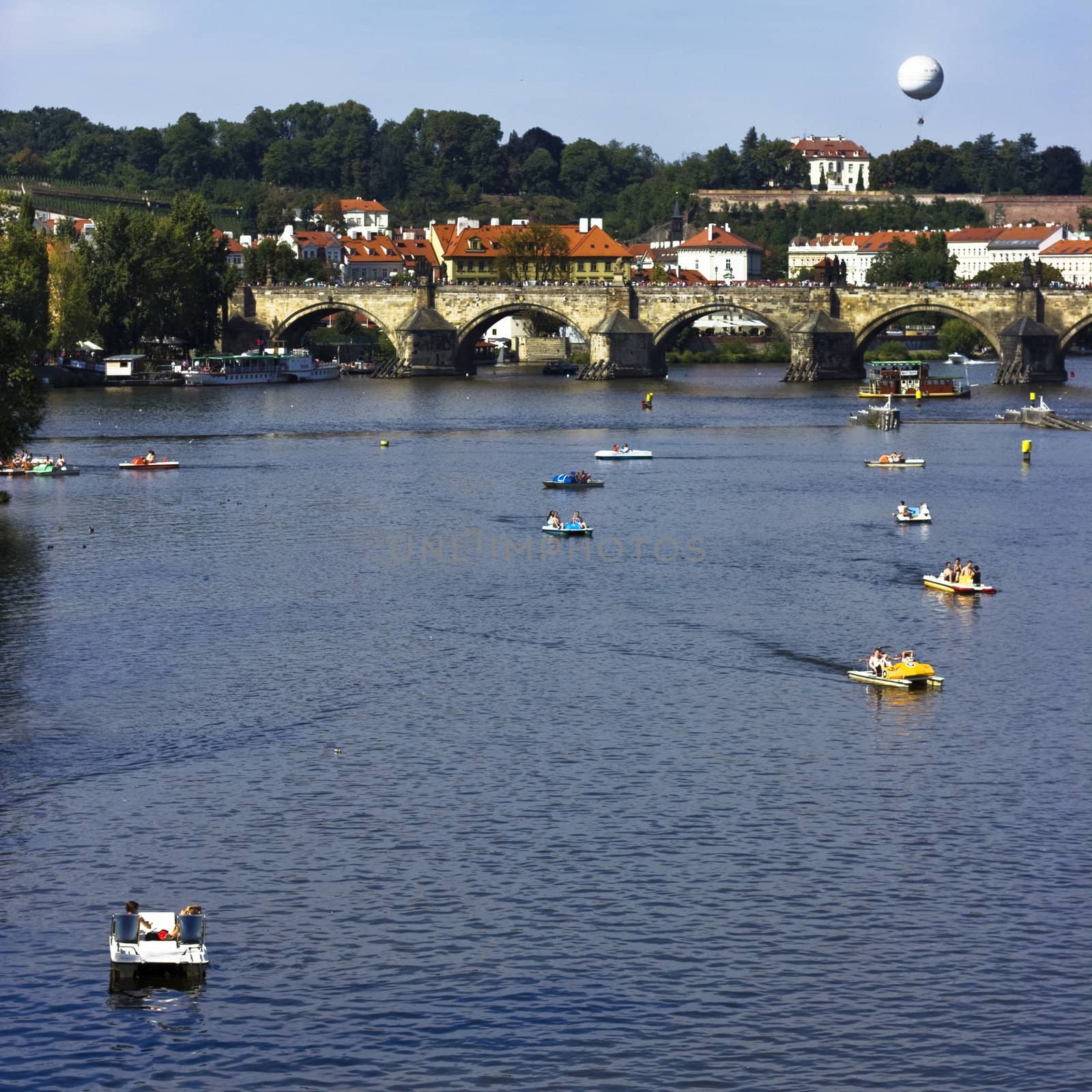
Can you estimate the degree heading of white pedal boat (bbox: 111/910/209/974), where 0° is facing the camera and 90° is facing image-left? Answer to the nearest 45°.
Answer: approximately 180°

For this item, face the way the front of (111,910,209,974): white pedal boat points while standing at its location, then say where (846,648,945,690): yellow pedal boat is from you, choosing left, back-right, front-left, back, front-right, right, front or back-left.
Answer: front-right
